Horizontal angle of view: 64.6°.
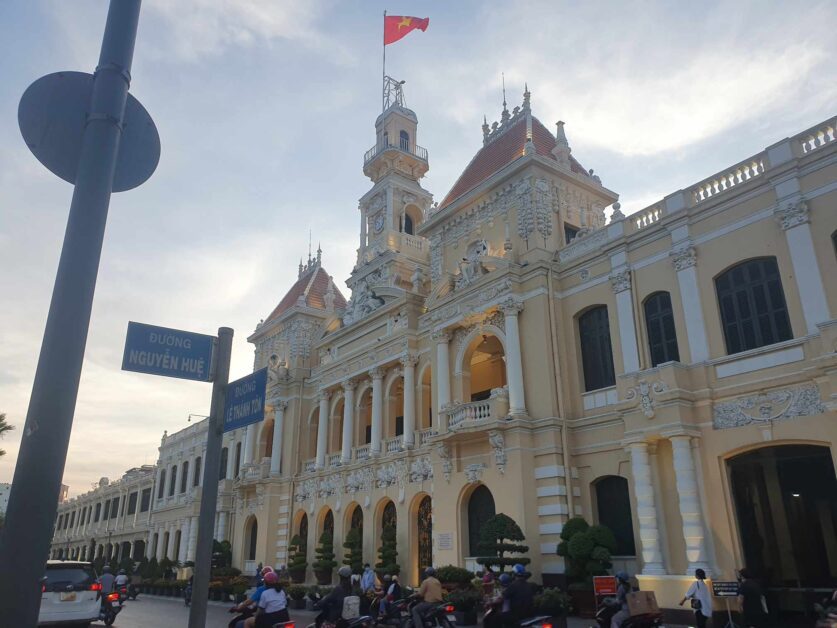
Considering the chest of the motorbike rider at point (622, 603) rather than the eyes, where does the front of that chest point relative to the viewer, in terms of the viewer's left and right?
facing to the left of the viewer

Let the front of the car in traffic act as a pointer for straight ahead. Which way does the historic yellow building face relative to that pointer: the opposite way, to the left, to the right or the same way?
to the left

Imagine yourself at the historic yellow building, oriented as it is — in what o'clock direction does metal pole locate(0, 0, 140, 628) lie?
The metal pole is roughly at 11 o'clock from the historic yellow building.

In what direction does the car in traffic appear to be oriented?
away from the camera

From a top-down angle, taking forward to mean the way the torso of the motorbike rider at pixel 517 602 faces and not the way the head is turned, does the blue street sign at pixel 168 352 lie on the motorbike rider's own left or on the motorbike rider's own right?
on the motorbike rider's own left

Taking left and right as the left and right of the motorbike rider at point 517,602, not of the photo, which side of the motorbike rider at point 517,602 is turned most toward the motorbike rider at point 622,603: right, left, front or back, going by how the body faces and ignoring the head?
right

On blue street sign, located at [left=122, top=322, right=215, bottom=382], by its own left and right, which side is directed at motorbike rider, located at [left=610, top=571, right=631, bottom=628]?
left

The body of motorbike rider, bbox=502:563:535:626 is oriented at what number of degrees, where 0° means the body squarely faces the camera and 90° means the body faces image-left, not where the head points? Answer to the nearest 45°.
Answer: approximately 135°

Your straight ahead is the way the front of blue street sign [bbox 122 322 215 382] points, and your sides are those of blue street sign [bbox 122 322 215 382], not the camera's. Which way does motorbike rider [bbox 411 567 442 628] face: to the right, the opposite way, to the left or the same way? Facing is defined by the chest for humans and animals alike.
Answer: the opposite way

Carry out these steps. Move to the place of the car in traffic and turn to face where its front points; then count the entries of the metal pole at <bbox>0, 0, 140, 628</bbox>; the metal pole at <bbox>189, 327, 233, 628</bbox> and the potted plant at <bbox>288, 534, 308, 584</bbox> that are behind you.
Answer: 2

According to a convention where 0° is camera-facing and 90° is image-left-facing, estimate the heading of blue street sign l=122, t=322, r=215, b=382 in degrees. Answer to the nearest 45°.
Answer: approximately 0°

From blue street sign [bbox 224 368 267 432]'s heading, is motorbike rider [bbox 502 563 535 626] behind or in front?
behind

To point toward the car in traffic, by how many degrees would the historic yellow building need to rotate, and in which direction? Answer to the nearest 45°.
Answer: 0° — it already faces it

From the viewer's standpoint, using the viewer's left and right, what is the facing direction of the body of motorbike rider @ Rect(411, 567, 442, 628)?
facing away from the viewer and to the left of the viewer
